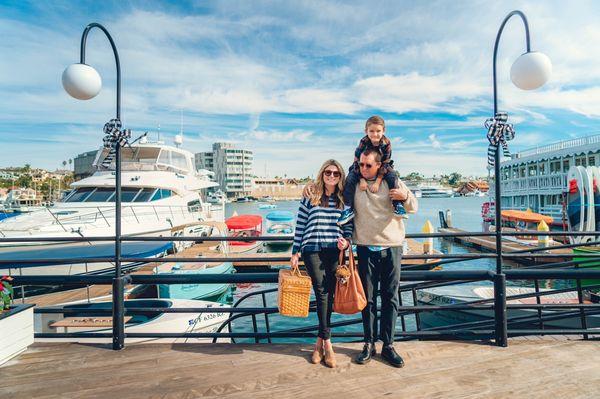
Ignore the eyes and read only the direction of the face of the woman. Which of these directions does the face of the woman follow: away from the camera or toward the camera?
toward the camera

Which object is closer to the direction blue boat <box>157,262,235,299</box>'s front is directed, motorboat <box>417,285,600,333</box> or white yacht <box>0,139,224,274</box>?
the motorboat

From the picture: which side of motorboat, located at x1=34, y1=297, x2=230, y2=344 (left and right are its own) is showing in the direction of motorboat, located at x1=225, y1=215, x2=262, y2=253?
left

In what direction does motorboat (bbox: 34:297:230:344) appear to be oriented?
to the viewer's right

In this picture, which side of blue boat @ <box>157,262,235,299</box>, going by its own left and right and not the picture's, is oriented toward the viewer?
right

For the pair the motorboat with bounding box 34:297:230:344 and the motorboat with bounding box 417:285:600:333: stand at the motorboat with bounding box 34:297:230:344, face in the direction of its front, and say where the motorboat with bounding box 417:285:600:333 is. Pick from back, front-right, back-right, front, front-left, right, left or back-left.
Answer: front

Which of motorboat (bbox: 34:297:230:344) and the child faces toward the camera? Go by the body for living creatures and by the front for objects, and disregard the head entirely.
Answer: the child

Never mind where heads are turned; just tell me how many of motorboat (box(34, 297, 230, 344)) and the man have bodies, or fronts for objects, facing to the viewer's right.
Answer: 1

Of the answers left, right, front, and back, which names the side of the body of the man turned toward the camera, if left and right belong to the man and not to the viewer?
front

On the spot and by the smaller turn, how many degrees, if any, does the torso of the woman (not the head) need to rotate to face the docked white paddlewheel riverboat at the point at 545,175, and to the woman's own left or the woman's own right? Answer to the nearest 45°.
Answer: approximately 135° to the woman's own left

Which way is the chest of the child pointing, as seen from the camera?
toward the camera
